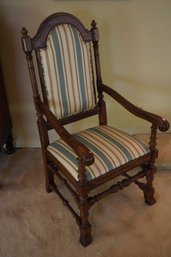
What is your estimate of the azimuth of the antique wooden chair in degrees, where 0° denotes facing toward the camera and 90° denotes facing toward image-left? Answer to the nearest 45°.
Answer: approximately 315°
